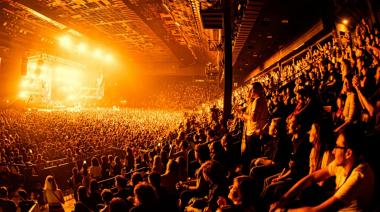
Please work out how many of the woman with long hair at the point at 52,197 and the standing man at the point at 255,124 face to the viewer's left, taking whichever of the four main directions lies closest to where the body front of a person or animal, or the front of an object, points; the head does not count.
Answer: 1

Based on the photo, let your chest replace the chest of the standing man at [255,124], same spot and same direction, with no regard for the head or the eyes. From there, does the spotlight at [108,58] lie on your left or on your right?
on your right

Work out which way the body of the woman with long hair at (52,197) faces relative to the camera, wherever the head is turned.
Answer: away from the camera

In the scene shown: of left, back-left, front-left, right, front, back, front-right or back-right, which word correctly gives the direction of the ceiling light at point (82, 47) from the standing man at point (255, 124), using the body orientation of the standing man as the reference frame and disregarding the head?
front-right

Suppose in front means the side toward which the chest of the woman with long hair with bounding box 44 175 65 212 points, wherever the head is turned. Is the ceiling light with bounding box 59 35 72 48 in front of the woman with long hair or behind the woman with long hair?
in front

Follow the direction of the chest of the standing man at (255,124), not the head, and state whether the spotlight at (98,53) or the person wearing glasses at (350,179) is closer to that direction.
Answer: the spotlight

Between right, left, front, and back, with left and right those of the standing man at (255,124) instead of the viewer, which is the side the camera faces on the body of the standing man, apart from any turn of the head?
left

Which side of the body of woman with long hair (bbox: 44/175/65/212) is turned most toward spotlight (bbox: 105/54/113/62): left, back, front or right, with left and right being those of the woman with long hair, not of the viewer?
front

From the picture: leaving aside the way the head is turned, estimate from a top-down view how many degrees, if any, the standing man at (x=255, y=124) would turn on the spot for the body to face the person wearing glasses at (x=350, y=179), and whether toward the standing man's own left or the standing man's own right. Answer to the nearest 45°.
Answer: approximately 90° to the standing man's own left

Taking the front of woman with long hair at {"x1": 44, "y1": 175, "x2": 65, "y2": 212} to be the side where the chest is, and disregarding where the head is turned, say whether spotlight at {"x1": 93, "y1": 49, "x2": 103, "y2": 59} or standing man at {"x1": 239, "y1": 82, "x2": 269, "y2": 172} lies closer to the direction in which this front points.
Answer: the spotlight

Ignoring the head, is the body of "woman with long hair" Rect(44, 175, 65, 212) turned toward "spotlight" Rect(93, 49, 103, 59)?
yes

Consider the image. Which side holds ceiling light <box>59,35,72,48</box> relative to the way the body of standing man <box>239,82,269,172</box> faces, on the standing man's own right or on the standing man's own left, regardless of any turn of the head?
on the standing man's own right

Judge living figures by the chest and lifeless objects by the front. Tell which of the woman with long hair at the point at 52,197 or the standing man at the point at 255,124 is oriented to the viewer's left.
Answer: the standing man
